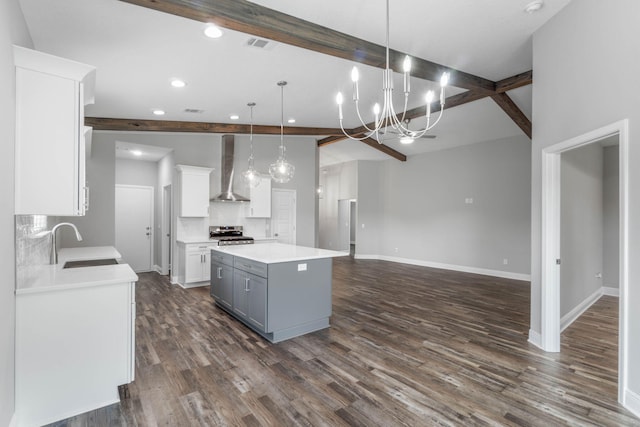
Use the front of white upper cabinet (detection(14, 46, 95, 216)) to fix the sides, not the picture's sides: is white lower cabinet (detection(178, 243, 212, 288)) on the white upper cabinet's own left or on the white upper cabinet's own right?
on the white upper cabinet's own left

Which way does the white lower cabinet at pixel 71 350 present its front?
to the viewer's right

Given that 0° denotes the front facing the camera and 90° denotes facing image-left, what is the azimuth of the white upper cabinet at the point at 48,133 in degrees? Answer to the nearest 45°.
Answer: approximately 270°

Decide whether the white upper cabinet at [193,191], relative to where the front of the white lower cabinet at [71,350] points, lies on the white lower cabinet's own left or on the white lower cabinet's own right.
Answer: on the white lower cabinet's own left

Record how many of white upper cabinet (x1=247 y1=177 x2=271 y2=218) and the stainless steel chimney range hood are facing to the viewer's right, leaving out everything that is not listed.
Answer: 0

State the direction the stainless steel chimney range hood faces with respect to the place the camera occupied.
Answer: facing the viewer

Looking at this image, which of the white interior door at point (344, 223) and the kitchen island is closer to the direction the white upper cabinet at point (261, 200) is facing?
the kitchen island

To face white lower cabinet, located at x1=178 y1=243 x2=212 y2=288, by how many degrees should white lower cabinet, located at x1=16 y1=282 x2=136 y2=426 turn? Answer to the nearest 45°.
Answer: approximately 45° to its left

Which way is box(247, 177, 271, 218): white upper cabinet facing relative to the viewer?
toward the camera

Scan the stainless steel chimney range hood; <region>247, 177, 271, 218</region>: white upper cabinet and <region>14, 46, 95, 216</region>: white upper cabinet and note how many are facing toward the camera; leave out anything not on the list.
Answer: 2

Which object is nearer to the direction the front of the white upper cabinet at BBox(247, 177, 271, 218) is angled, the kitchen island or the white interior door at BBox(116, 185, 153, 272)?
the kitchen island

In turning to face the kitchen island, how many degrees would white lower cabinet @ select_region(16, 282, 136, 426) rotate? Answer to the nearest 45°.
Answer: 0° — it already faces it

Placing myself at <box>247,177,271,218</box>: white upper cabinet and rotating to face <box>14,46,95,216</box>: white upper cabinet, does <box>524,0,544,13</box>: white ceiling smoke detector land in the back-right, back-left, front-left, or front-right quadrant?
front-left

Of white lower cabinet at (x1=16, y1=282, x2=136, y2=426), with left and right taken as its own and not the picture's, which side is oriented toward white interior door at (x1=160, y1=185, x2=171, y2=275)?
left
